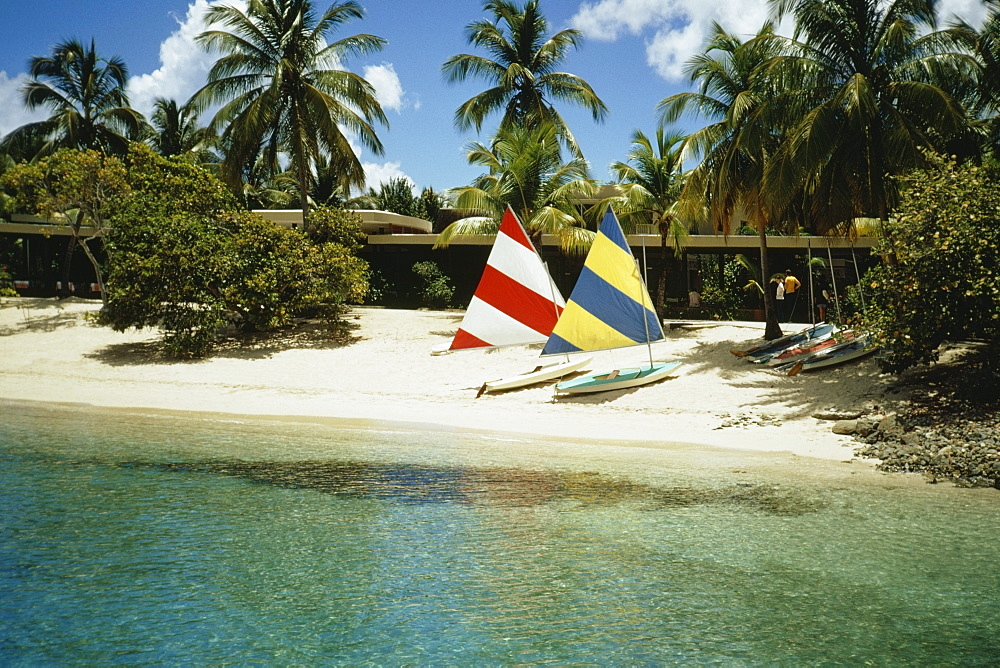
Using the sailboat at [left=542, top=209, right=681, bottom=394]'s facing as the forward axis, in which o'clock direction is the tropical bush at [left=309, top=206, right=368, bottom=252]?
The tropical bush is roughly at 9 o'clock from the sailboat.

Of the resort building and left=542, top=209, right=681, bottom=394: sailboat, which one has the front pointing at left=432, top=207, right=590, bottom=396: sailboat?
the resort building

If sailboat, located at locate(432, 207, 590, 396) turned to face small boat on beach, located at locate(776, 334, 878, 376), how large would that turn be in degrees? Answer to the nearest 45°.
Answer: approximately 45° to its right

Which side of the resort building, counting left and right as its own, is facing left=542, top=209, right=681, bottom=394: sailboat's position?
front

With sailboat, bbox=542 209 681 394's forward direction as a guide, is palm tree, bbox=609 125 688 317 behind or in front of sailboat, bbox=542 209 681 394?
in front

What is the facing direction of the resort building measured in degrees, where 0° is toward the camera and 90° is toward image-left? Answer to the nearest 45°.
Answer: approximately 0°

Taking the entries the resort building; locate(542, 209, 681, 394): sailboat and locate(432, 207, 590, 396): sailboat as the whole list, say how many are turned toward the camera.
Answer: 1

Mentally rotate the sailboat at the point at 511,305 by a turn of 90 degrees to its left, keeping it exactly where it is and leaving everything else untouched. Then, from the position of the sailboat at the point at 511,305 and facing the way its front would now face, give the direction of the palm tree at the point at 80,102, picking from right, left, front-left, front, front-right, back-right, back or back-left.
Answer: front

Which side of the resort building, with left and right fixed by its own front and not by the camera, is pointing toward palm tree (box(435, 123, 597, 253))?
front

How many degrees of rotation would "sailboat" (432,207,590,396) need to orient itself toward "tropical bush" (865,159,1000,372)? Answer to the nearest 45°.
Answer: approximately 90° to its right

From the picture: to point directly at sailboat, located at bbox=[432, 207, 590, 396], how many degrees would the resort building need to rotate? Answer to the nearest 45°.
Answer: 0° — it already faces it

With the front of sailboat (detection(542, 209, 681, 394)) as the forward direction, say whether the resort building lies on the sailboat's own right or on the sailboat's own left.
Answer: on the sailboat's own left

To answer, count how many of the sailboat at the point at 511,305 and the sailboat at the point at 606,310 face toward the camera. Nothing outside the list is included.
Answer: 0

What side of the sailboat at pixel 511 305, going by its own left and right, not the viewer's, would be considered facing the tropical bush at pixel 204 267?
left

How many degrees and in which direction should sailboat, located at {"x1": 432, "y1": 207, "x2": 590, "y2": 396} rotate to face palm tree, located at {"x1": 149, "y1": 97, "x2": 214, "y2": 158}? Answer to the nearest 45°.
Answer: approximately 90° to its left
